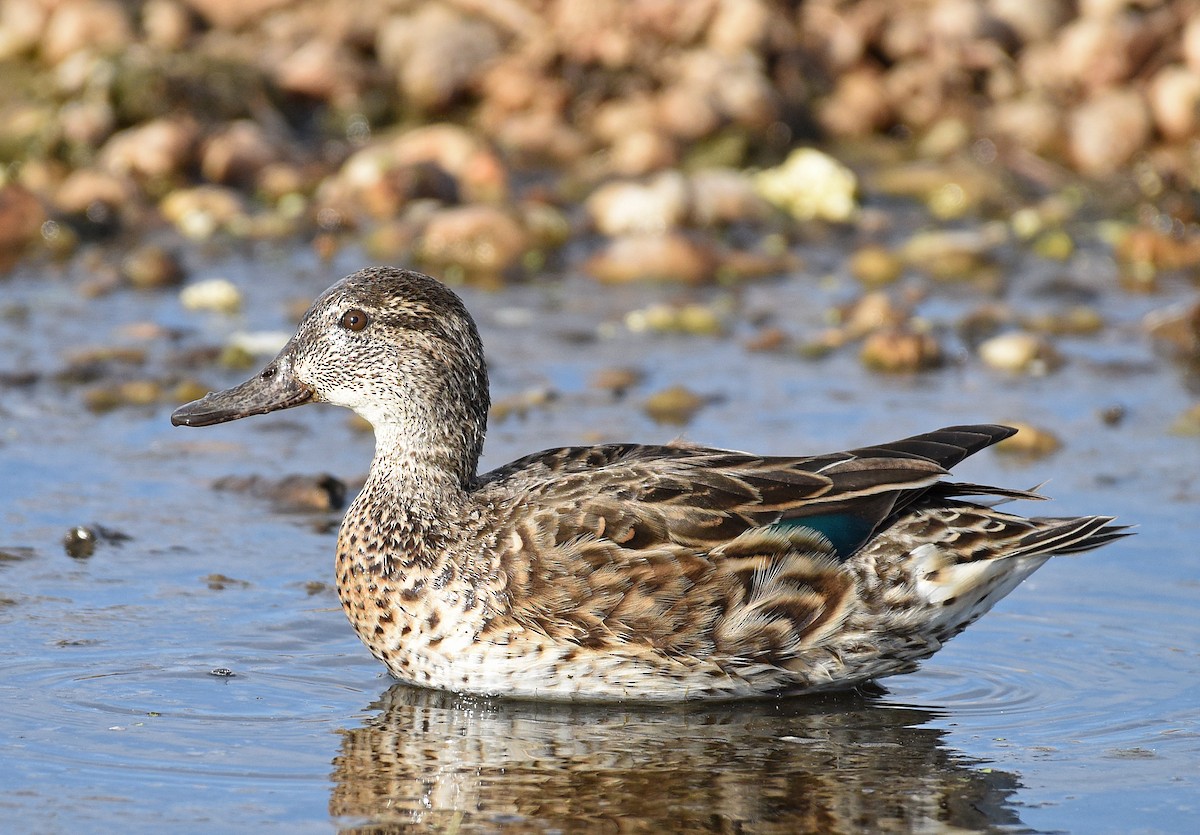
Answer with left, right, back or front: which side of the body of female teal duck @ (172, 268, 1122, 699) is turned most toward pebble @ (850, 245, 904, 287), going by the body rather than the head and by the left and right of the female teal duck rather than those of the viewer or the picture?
right

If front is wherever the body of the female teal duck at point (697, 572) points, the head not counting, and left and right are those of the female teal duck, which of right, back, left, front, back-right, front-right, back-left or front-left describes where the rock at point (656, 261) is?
right

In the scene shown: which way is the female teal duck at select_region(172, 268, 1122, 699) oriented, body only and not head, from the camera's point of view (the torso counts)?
to the viewer's left

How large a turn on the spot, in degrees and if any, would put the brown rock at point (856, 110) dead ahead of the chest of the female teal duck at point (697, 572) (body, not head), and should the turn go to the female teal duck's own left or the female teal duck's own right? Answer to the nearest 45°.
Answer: approximately 90° to the female teal duck's own right

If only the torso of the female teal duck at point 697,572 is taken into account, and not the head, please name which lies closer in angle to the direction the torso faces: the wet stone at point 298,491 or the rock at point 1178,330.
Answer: the wet stone

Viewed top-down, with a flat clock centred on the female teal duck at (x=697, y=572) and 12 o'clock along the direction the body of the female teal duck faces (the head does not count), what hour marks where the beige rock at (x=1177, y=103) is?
The beige rock is roughly at 4 o'clock from the female teal duck.

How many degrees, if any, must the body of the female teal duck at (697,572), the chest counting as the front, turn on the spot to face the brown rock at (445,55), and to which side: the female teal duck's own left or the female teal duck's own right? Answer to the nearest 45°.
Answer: approximately 90° to the female teal duck's own right

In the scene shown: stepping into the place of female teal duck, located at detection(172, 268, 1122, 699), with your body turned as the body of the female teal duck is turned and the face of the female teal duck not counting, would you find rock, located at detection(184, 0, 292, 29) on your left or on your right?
on your right

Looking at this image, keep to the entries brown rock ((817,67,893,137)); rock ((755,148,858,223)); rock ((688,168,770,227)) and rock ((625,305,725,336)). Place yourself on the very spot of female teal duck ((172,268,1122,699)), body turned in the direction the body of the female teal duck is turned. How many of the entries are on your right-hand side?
4

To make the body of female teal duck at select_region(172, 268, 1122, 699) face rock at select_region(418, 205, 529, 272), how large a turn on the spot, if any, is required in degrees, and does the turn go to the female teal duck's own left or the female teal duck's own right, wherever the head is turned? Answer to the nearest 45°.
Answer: approximately 90° to the female teal duck's own right

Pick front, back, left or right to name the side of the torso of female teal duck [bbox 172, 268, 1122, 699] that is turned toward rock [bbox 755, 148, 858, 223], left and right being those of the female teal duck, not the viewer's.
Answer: right
